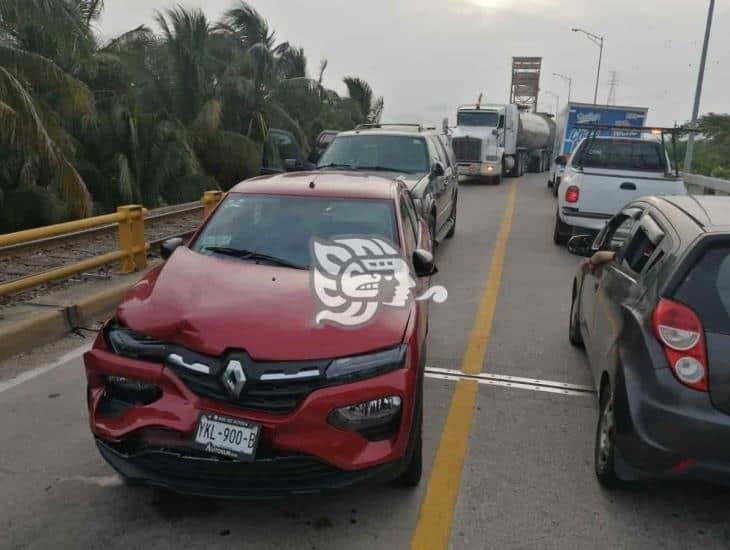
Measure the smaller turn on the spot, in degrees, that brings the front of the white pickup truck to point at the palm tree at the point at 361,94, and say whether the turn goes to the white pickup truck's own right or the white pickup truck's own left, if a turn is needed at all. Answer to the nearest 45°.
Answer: approximately 45° to the white pickup truck's own left

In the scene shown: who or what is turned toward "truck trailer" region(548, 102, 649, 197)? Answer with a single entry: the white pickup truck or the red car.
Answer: the white pickup truck

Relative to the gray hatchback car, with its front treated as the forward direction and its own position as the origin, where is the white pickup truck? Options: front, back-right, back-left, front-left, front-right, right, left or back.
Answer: front-right

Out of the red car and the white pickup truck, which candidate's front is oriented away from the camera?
the white pickup truck

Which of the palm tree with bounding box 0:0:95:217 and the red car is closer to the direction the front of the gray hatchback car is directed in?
the palm tree

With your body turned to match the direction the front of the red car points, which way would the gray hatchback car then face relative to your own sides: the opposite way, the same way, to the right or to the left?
the opposite way

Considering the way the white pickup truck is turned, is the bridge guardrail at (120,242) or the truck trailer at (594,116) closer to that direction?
the truck trailer

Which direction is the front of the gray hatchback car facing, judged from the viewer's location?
facing away from the viewer and to the left of the viewer

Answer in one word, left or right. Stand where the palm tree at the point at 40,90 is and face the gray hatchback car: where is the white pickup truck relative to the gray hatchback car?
left

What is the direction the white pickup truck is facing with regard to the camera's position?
facing away from the viewer

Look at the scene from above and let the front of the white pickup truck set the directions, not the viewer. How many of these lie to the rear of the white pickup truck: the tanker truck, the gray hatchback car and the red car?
2

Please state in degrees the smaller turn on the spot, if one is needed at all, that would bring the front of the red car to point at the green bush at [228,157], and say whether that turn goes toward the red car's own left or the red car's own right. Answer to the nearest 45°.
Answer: approximately 180°

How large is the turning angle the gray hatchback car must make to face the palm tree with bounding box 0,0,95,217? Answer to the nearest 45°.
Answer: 0° — it already faces it

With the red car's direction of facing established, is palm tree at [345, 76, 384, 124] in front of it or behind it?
behind

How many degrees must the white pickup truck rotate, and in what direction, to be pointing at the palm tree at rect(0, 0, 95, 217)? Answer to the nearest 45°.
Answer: approximately 90° to its left

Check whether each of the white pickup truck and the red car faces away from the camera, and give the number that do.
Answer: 1
